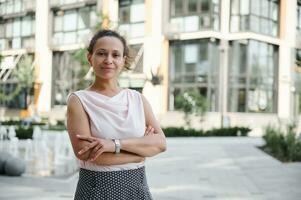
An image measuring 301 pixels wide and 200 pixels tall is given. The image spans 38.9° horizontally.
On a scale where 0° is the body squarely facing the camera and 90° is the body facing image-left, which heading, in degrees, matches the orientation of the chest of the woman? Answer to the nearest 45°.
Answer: approximately 0°

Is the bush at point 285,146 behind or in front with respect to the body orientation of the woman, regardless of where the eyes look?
behind

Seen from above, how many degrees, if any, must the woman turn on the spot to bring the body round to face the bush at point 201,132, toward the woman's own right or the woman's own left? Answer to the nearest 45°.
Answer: approximately 180°

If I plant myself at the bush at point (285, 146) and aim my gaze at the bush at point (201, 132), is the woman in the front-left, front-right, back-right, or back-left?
back-left
